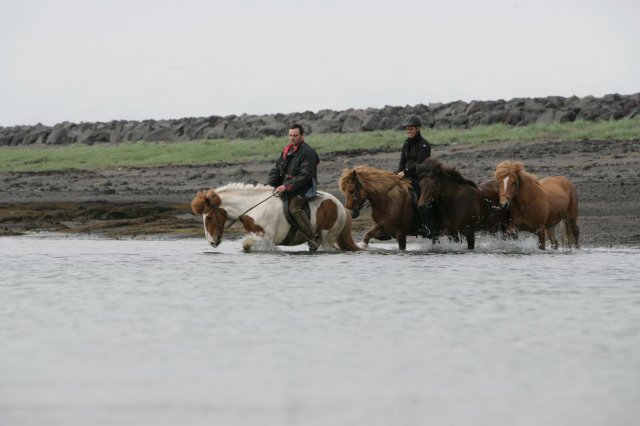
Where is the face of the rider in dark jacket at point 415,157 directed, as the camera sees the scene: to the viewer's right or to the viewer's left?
to the viewer's left

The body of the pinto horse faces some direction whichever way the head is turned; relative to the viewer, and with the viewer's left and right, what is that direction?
facing to the left of the viewer

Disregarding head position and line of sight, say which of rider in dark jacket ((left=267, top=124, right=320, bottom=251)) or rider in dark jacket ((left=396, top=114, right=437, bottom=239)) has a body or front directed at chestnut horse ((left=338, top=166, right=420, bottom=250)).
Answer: rider in dark jacket ((left=396, top=114, right=437, bottom=239))

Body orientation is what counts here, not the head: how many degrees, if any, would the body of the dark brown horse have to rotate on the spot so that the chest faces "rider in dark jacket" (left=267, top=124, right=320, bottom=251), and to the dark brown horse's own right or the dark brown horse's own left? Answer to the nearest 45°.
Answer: approximately 45° to the dark brown horse's own right

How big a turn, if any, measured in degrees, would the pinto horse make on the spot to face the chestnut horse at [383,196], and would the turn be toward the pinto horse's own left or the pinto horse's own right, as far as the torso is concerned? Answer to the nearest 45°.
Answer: approximately 180°

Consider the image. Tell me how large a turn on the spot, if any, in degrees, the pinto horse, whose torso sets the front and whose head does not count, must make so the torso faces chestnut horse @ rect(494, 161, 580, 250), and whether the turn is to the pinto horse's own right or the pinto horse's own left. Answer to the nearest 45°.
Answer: approximately 180°
